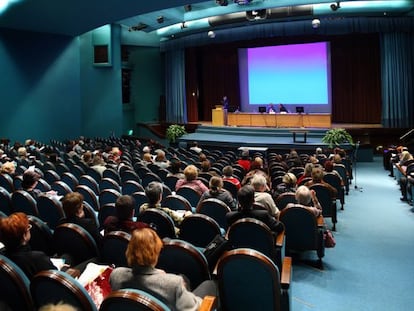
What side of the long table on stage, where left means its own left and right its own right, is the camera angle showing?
front

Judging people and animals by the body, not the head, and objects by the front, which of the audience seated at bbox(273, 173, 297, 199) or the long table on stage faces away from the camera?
the audience seated

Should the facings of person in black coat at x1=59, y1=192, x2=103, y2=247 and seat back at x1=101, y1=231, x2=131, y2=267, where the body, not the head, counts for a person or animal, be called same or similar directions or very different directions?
same or similar directions

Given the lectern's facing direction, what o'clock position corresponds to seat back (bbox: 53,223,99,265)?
The seat back is roughly at 12 o'clock from the lectern.

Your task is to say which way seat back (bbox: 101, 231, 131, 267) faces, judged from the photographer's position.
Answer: facing away from the viewer and to the right of the viewer

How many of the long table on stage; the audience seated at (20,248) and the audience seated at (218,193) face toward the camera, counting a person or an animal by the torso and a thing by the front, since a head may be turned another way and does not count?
1

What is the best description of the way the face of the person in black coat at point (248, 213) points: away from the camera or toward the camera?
away from the camera

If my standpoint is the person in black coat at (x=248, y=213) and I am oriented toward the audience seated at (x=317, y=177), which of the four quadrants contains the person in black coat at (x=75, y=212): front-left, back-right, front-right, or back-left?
back-left

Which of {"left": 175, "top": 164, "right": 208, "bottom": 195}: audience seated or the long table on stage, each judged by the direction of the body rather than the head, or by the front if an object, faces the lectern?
the audience seated

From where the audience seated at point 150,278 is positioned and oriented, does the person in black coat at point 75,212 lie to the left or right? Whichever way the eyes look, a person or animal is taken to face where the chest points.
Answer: on their left

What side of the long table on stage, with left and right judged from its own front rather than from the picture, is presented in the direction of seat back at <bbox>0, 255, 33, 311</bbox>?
front

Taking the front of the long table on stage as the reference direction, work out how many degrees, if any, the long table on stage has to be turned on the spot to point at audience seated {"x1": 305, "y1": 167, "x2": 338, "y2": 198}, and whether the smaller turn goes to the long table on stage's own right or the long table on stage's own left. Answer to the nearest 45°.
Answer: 0° — it already faces them

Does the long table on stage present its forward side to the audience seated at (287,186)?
yes

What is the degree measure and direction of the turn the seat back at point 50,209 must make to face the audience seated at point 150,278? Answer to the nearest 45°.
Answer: approximately 135° to its right

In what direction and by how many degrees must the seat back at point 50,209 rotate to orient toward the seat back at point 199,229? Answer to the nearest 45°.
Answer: approximately 90° to its right

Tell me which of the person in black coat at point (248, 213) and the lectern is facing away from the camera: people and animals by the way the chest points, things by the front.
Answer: the person in black coat

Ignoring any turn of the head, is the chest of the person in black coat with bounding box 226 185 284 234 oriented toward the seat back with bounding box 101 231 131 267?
no

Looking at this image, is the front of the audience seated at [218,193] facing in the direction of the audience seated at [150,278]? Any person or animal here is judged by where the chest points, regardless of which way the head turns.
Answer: no

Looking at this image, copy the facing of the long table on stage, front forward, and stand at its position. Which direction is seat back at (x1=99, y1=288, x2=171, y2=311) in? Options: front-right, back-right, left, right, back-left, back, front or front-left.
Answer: front

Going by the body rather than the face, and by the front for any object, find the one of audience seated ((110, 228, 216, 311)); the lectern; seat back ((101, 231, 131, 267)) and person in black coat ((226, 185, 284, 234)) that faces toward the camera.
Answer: the lectern
